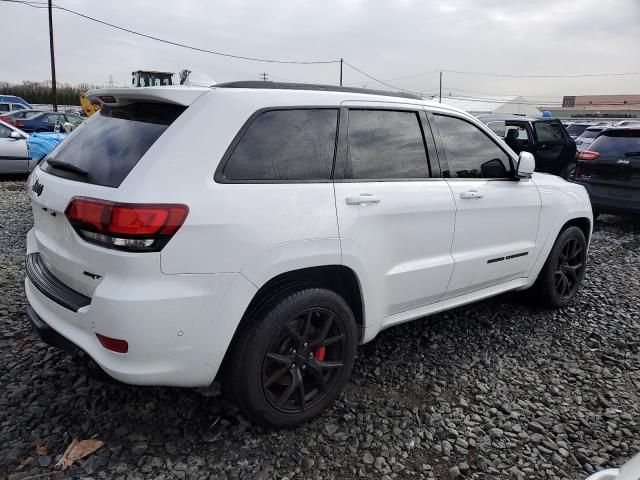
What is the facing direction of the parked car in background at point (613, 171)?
away from the camera

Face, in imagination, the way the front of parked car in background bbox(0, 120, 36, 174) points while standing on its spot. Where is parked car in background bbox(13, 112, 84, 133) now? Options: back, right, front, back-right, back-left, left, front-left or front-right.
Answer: left

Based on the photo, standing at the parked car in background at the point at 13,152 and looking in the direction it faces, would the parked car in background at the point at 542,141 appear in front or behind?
in front

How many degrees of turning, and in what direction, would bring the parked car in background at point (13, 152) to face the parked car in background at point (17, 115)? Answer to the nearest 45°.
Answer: approximately 90° to its left

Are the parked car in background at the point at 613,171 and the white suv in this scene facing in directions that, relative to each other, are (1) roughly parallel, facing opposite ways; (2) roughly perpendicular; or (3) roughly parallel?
roughly parallel

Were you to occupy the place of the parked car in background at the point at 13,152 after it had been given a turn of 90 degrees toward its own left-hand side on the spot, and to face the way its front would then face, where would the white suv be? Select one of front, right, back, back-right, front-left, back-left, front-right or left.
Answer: back

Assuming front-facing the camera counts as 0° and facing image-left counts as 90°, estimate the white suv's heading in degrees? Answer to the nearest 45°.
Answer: approximately 225°

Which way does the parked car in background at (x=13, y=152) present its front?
to the viewer's right
